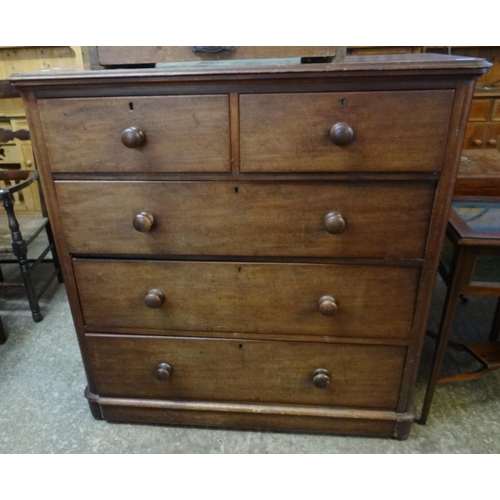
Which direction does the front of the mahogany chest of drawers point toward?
toward the camera

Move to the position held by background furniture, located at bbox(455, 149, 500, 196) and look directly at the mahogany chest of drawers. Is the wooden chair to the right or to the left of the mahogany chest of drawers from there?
right

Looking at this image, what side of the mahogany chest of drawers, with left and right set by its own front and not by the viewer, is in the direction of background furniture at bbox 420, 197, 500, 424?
left

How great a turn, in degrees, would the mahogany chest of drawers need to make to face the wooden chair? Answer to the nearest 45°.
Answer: approximately 135° to its right
